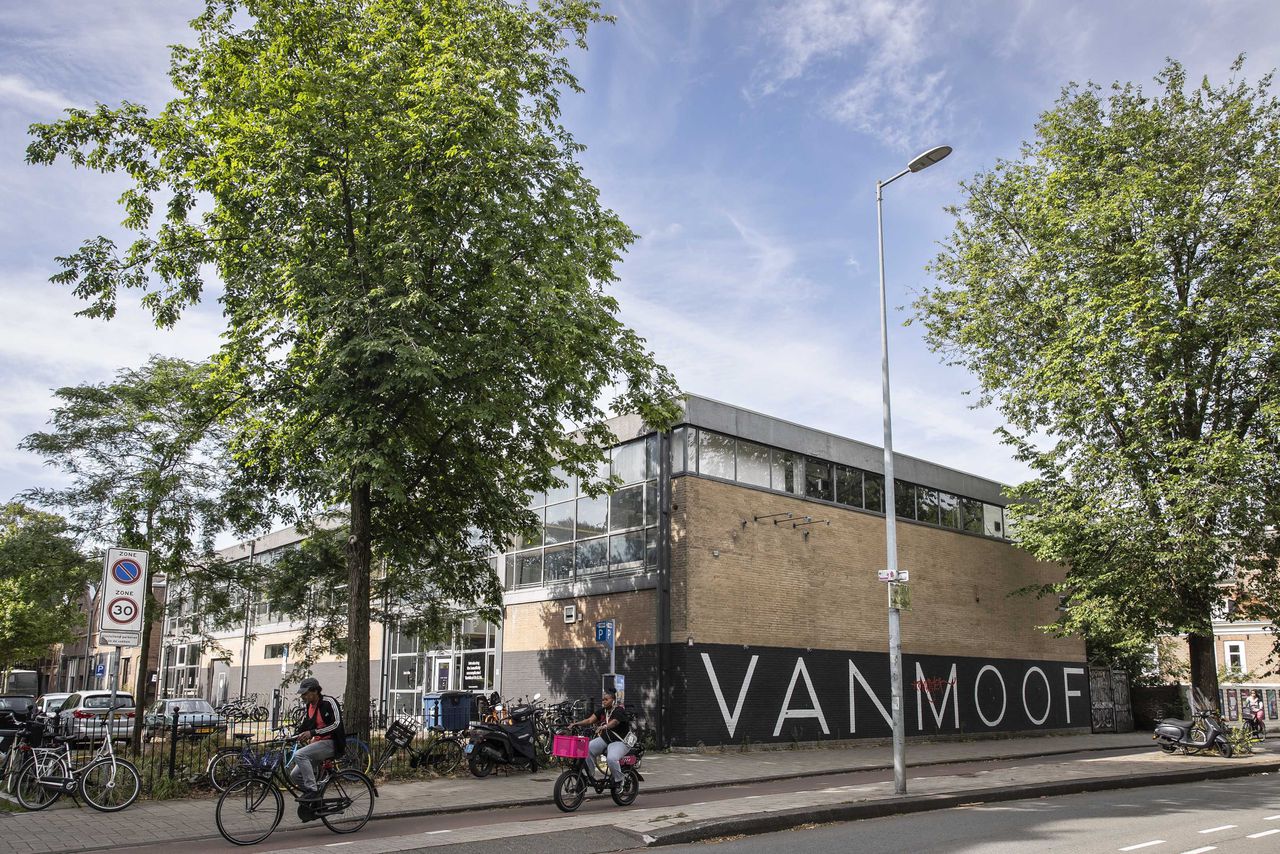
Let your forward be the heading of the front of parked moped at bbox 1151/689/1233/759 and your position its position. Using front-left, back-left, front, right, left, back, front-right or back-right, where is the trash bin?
back-right

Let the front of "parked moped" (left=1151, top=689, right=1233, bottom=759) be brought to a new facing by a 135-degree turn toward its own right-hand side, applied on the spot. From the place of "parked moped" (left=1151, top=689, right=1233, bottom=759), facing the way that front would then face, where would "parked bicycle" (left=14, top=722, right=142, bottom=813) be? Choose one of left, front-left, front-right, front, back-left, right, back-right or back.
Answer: front

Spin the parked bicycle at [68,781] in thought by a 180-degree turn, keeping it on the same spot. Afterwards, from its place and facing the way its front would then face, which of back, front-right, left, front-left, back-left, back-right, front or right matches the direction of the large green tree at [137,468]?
right

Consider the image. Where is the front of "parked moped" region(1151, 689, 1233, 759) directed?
to the viewer's right

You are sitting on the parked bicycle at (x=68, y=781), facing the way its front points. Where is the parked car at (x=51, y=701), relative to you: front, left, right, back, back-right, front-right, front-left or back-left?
left

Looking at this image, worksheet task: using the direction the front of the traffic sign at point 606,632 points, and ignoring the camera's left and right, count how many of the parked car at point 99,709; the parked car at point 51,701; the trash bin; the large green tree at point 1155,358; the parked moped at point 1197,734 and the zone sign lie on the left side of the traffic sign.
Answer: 2

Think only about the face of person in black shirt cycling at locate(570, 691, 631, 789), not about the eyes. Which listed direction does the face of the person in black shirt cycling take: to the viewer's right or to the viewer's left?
to the viewer's left

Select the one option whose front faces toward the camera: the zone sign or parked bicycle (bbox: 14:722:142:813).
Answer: the zone sign

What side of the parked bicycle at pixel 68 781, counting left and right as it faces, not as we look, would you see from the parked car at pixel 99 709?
left

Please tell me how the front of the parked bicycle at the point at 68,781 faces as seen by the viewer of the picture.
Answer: facing to the right of the viewer

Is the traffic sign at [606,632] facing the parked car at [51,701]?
no

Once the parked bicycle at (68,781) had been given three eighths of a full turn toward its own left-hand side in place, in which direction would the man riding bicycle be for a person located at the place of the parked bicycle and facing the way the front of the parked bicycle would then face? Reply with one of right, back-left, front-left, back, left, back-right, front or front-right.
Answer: back

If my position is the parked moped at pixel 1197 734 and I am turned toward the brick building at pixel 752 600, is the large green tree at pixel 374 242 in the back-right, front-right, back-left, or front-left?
front-left

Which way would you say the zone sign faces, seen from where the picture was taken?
facing the viewer

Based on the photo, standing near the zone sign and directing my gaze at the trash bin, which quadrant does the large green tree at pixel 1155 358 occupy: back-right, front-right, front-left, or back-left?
front-right

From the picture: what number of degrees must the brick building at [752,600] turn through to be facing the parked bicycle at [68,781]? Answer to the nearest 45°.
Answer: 0° — it already faces it
